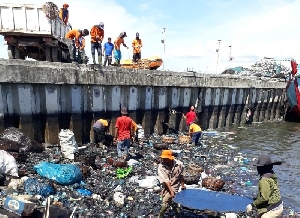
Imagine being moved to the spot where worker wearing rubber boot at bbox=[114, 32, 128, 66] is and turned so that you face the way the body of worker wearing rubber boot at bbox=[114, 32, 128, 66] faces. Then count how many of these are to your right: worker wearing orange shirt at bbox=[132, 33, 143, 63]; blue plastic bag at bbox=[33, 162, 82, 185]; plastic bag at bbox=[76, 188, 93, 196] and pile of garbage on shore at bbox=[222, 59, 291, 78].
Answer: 2

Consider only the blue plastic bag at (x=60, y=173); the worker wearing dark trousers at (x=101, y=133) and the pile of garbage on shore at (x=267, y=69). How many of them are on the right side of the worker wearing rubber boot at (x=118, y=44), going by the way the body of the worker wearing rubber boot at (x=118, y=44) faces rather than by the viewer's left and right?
2

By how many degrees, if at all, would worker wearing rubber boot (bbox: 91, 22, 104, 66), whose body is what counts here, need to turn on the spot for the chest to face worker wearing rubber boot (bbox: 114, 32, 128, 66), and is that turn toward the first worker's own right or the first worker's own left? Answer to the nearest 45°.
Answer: approximately 90° to the first worker's own left

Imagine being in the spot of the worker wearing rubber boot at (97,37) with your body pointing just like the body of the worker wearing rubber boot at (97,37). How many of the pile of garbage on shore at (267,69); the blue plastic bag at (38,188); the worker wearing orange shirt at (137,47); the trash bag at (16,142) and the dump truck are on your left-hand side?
2

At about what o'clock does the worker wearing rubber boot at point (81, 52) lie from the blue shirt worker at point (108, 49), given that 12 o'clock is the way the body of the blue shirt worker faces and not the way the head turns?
The worker wearing rubber boot is roughly at 2 o'clock from the blue shirt worker.
